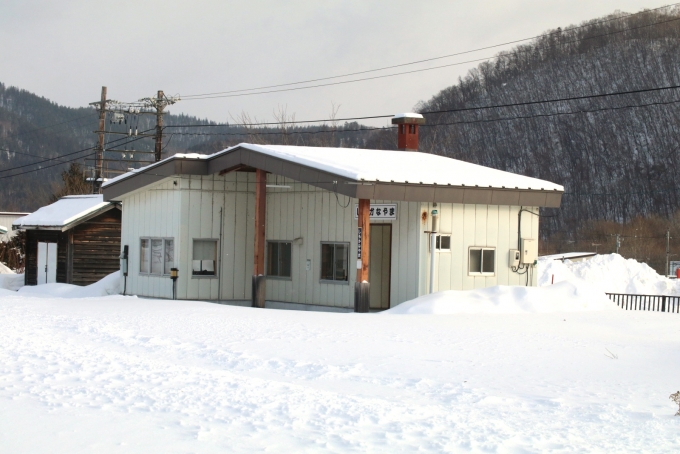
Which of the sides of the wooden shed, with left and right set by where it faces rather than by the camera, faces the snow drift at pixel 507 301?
left

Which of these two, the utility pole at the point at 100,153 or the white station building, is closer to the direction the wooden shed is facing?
the white station building

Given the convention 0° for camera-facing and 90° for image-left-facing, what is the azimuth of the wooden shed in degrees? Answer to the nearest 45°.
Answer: approximately 45°

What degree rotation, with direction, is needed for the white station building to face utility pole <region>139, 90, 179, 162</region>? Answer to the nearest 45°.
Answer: approximately 90° to its right

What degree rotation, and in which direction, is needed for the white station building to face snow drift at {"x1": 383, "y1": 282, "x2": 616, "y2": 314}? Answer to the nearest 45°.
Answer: approximately 90° to its left

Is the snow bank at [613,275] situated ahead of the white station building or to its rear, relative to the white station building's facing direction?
to the rear

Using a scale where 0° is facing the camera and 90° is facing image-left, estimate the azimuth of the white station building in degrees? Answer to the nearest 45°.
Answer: approximately 45°

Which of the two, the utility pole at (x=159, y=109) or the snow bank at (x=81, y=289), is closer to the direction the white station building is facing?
the snow bank

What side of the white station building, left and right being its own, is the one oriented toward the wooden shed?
right

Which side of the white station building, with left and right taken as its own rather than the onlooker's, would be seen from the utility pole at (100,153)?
right
